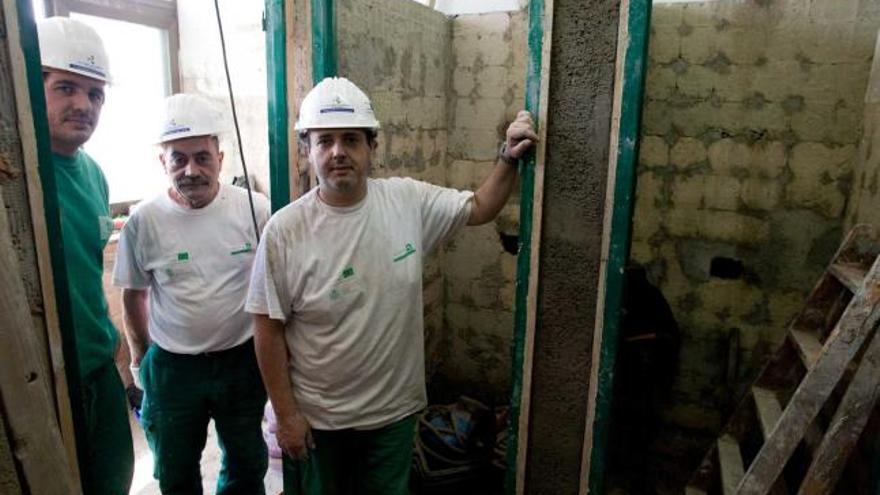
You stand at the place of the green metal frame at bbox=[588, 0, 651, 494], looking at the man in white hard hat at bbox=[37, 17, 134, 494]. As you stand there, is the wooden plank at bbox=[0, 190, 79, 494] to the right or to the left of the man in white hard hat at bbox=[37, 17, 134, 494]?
left

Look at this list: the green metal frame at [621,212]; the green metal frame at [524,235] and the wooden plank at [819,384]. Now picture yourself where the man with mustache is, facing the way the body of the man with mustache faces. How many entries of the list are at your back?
0

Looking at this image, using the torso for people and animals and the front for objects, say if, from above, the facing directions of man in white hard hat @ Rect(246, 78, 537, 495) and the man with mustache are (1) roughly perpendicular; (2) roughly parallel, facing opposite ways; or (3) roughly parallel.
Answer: roughly parallel

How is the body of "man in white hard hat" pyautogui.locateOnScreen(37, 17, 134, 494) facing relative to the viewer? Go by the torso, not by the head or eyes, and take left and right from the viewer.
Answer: facing the viewer and to the right of the viewer

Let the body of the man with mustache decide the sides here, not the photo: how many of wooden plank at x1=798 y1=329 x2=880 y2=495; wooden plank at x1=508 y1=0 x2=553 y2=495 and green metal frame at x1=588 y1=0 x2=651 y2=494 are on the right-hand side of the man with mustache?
0

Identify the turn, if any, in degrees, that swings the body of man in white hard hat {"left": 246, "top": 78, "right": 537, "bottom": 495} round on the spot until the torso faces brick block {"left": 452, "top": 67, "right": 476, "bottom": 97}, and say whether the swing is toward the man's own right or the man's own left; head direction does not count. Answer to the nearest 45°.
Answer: approximately 180°

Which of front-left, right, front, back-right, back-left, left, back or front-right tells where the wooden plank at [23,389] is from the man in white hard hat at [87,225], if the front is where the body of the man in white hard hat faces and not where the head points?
front-right

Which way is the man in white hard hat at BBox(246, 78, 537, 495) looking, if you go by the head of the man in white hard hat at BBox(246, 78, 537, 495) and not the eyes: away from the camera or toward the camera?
toward the camera

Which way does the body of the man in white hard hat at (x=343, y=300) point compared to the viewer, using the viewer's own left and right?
facing the viewer

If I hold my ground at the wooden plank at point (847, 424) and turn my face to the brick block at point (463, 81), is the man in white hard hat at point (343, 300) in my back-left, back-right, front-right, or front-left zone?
front-left

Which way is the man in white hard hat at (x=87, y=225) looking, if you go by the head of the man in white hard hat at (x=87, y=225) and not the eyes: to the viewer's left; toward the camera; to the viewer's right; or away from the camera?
toward the camera

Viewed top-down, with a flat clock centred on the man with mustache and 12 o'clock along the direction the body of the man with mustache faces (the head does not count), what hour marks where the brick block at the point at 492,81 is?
The brick block is roughly at 8 o'clock from the man with mustache.

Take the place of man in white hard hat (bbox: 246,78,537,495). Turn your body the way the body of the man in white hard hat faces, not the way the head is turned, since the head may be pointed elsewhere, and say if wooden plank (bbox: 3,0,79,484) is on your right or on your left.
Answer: on your right

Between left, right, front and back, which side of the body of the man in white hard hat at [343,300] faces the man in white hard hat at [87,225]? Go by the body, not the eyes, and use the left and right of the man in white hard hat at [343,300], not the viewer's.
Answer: right

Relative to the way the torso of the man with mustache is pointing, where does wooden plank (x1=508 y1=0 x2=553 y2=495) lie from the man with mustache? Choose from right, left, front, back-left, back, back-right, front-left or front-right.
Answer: front-left

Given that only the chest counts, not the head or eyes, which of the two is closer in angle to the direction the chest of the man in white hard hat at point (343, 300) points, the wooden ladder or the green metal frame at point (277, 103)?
the wooden ladder

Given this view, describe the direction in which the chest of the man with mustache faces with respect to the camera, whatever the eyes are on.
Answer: toward the camera
